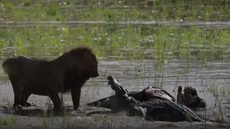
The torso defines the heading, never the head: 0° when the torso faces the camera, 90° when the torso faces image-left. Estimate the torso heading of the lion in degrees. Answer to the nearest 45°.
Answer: approximately 270°

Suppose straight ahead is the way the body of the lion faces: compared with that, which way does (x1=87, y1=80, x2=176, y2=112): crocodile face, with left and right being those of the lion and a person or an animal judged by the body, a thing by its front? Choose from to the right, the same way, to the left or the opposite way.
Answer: the opposite way

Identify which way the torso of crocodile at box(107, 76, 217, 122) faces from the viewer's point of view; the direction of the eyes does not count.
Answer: to the viewer's left

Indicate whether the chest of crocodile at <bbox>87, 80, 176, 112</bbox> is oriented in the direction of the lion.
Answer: yes

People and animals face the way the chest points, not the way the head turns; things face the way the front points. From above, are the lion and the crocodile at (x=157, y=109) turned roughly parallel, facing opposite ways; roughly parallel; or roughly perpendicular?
roughly parallel, facing opposite ways
